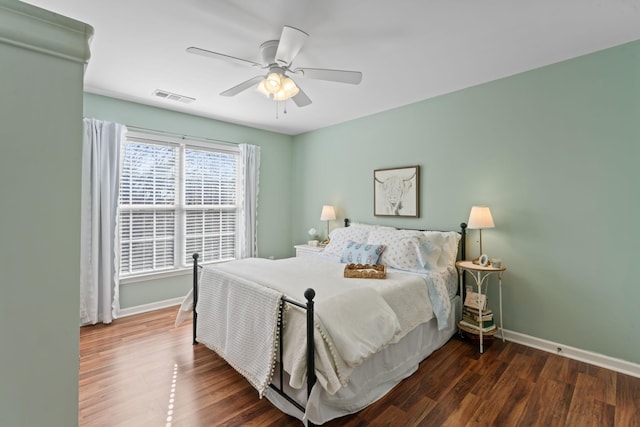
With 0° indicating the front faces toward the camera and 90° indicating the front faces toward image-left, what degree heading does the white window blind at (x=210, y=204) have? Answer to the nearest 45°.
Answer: approximately 315°

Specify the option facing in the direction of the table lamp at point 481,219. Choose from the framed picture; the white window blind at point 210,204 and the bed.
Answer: the white window blind

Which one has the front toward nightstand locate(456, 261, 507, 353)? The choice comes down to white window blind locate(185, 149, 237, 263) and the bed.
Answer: the white window blind

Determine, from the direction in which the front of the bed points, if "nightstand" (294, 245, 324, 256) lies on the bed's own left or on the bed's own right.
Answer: on the bed's own right

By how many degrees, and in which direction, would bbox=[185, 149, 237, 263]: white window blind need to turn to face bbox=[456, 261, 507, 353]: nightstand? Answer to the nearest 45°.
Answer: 0° — it already faces it

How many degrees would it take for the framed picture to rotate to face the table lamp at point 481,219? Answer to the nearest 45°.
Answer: approximately 90° to its left

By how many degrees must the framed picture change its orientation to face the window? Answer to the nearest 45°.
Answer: approximately 45° to its right

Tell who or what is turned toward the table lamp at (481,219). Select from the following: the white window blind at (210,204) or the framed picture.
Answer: the white window blind

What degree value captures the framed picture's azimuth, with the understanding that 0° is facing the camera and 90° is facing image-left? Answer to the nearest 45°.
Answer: approximately 45°

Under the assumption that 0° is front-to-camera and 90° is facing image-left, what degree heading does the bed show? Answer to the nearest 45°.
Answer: approximately 45°
